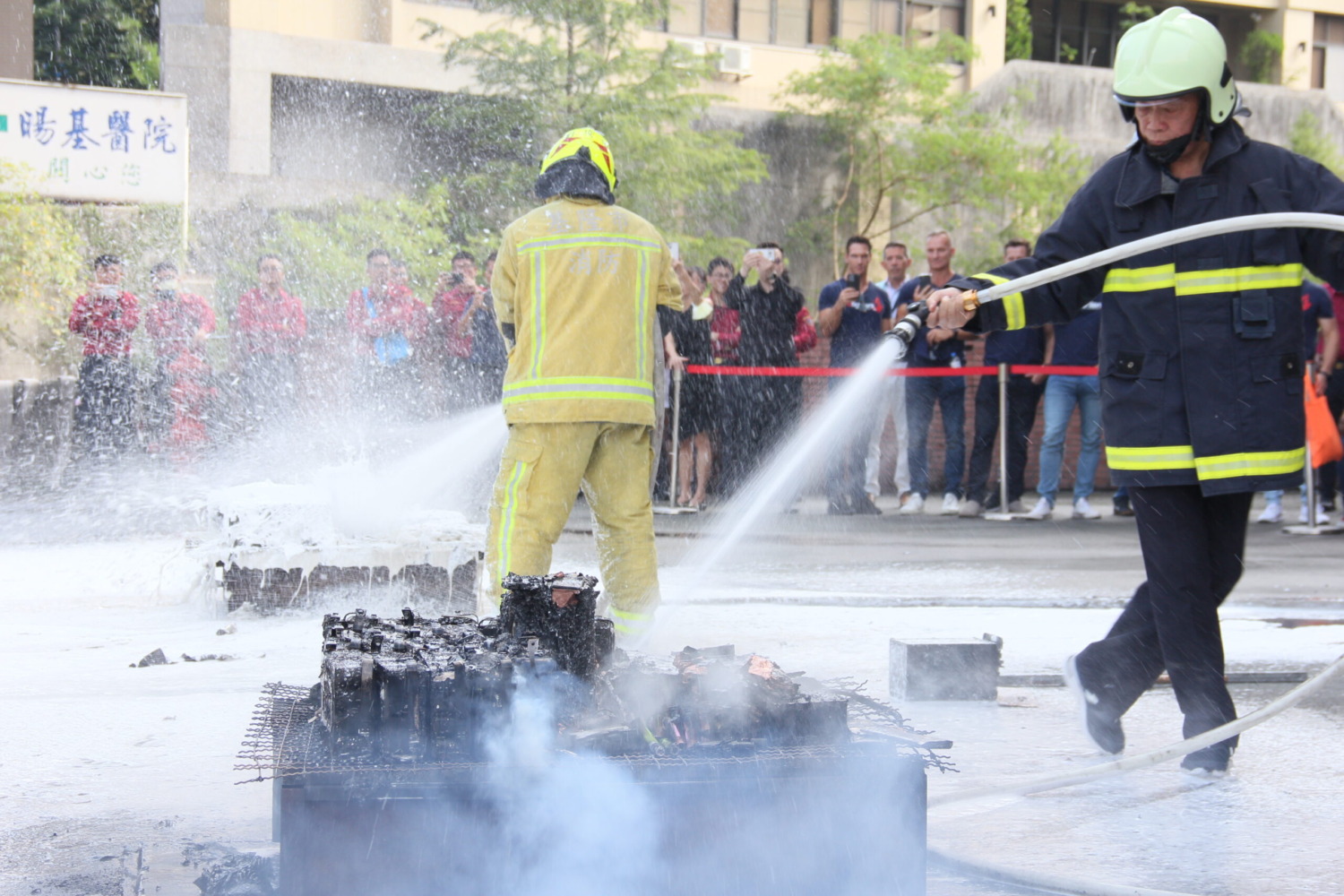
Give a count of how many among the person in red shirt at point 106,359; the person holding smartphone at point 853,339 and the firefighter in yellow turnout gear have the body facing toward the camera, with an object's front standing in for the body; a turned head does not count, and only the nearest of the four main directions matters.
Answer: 2

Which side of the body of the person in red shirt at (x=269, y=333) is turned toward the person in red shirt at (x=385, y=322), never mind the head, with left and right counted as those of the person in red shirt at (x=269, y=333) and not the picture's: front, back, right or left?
left

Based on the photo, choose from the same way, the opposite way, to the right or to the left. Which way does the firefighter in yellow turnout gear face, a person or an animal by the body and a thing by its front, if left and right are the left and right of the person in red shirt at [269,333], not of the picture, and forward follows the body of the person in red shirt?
the opposite way

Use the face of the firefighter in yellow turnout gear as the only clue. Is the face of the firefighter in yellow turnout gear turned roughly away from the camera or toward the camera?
away from the camera

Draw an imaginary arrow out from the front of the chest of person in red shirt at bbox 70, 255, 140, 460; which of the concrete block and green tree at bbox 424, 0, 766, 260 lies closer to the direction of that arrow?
the concrete block

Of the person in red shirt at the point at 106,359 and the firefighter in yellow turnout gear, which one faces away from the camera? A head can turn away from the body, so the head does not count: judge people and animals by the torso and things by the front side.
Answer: the firefighter in yellow turnout gear

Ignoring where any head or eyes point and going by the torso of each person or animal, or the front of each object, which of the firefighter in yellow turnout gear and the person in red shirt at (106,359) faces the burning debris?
the person in red shirt

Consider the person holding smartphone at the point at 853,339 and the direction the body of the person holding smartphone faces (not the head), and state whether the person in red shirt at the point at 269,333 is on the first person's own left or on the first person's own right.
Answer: on the first person's own right

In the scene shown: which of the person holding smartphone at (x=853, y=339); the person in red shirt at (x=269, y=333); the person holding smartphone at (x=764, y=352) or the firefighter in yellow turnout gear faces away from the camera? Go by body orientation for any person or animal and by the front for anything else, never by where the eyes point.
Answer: the firefighter in yellow turnout gear

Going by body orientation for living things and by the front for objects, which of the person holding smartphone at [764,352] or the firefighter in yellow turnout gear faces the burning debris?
the person holding smartphone

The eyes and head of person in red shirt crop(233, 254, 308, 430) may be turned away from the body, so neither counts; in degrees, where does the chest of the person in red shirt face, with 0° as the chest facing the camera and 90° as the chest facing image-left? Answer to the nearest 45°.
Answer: approximately 0°

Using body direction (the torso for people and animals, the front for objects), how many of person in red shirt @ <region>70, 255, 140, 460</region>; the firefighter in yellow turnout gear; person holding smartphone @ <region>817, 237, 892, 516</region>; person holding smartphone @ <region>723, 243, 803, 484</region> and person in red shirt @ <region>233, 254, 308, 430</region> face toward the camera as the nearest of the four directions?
4

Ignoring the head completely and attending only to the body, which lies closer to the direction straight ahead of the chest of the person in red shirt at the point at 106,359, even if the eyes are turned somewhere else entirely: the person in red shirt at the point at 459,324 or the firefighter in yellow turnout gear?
the firefighter in yellow turnout gear
